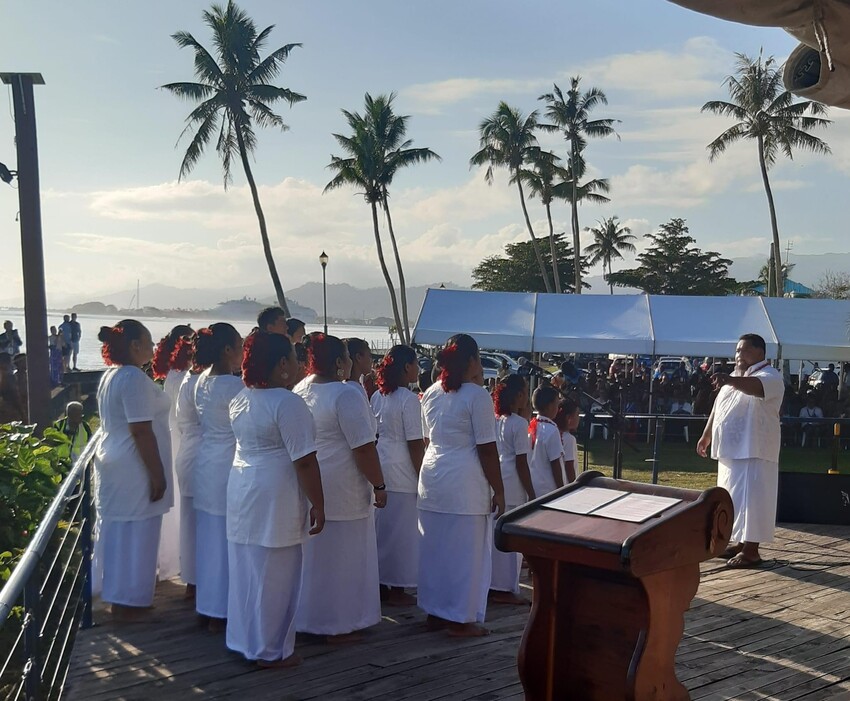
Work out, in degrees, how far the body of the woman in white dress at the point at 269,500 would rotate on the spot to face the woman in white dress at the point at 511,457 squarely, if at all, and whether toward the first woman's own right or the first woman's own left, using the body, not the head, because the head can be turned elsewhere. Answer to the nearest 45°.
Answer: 0° — they already face them

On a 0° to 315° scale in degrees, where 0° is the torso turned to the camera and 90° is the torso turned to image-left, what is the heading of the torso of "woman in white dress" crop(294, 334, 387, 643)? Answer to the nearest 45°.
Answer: approximately 225°

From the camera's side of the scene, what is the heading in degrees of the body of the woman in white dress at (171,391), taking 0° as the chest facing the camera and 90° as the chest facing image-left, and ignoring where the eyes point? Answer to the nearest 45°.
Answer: approximately 270°

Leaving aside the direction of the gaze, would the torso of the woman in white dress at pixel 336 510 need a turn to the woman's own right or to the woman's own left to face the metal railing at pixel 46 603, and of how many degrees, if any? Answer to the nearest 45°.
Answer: approximately 135° to the woman's own left

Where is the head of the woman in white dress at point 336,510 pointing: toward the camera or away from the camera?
away from the camera

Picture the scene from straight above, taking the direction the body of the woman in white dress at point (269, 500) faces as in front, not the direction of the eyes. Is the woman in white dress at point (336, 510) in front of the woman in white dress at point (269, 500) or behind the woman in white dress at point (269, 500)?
in front

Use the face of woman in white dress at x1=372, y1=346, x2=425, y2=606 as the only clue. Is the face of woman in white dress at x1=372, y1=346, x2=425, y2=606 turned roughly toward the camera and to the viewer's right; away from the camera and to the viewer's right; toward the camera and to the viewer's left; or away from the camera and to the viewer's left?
away from the camera and to the viewer's right
